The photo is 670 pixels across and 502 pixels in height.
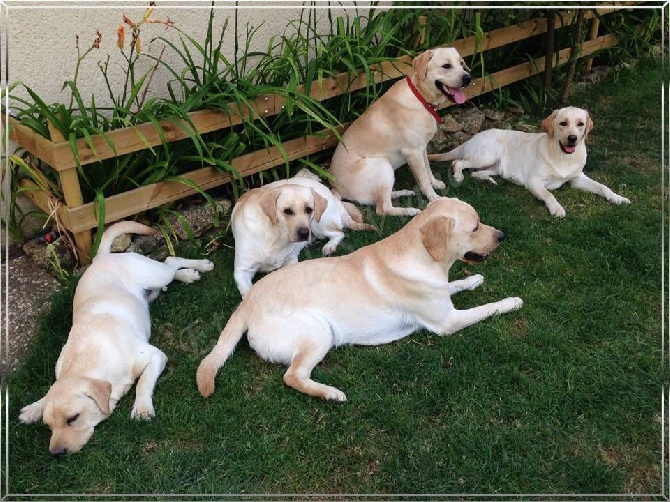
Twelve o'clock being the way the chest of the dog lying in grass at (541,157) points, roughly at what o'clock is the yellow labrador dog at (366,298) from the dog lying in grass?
The yellow labrador dog is roughly at 2 o'clock from the dog lying in grass.

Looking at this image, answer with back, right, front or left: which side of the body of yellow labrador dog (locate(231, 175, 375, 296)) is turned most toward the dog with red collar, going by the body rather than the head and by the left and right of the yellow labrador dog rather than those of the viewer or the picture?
back

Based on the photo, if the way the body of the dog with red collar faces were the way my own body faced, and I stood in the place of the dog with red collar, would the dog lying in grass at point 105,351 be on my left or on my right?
on my right

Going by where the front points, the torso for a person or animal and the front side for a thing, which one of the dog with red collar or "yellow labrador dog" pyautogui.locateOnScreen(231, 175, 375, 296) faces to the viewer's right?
the dog with red collar

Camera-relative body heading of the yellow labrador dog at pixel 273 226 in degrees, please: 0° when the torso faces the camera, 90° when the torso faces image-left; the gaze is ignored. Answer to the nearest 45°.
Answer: approximately 45°

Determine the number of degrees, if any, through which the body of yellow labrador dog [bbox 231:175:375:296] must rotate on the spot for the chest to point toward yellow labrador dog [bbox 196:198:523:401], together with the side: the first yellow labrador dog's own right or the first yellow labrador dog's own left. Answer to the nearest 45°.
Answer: approximately 90° to the first yellow labrador dog's own left

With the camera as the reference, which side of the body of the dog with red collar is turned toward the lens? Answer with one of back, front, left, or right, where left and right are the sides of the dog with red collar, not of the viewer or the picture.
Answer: right

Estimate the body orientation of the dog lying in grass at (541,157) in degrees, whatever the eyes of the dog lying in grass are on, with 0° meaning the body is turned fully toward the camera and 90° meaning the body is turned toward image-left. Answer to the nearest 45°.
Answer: approximately 315°

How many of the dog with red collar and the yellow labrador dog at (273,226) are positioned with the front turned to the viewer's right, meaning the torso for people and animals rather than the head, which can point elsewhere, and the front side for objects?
1

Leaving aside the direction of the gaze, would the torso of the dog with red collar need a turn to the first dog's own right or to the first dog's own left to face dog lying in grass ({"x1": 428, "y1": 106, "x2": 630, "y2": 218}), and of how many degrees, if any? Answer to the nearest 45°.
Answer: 0° — it already faces it

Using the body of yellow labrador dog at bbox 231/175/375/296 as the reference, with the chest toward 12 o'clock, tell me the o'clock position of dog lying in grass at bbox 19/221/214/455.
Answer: The dog lying in grass is roughly at 12 o'clock from the yellow labrador dog.
